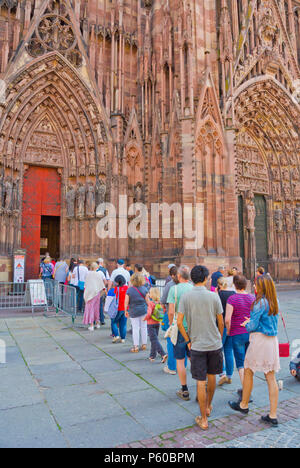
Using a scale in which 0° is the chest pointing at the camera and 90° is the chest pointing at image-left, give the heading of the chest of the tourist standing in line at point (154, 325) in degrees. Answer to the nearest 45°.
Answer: approximately 135°

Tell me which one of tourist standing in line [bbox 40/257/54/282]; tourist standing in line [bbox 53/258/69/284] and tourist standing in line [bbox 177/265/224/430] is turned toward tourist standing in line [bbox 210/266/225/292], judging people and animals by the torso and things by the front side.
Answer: tourist standing in line [bbox 177/265/224/430]

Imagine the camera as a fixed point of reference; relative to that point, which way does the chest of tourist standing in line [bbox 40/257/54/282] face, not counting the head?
away from the camera

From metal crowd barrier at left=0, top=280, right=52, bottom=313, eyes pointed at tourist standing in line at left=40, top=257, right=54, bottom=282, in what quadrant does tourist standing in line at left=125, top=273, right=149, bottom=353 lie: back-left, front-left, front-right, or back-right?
back-right

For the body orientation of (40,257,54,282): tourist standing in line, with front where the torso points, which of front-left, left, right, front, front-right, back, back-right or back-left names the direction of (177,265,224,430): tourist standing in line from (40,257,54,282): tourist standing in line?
back

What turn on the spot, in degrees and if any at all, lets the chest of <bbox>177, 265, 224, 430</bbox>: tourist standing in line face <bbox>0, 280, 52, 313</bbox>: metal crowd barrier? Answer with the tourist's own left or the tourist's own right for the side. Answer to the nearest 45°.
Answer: approximately 45° to the tourist's own left

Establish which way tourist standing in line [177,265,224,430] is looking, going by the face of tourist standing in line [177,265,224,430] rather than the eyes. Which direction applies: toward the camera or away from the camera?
away from the camera

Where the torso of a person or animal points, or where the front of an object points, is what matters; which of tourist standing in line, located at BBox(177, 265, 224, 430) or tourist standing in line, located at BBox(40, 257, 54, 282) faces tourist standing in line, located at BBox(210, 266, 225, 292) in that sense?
tourist standing in line, located at BBox(177, 265, 224, 430)

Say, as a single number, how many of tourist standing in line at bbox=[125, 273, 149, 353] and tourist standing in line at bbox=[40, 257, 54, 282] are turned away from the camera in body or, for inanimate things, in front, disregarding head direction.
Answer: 2

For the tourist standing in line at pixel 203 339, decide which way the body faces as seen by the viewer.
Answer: away from the camera

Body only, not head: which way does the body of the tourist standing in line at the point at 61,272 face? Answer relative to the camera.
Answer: away from the camera

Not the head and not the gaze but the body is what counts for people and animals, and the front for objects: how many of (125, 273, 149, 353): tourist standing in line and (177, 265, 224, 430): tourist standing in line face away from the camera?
2

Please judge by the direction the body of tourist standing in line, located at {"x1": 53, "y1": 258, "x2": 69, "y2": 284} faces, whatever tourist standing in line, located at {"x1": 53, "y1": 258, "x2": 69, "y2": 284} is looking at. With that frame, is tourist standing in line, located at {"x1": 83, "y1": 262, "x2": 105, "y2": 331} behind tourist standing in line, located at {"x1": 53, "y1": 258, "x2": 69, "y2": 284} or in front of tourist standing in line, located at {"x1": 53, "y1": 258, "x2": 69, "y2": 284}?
behind
